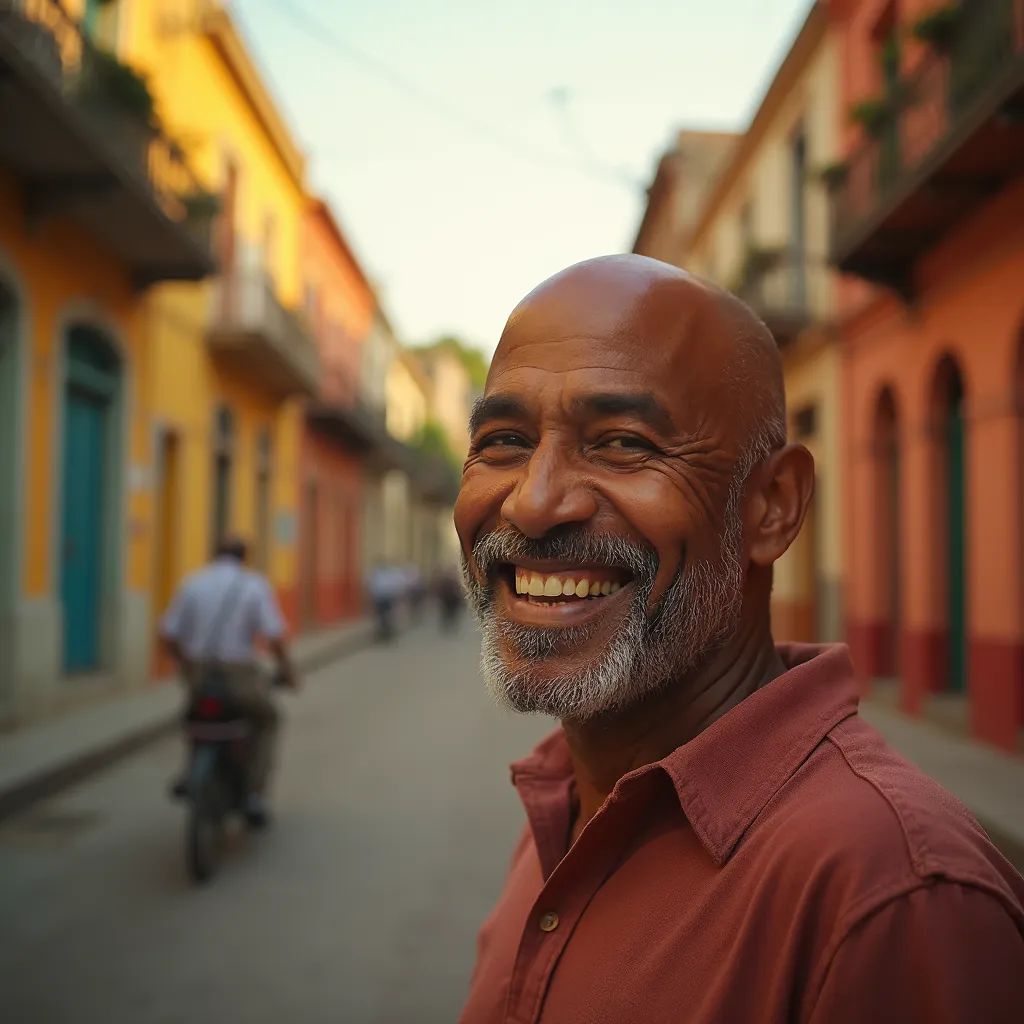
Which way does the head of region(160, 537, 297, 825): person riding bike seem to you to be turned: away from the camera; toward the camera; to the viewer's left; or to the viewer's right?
away from the camera

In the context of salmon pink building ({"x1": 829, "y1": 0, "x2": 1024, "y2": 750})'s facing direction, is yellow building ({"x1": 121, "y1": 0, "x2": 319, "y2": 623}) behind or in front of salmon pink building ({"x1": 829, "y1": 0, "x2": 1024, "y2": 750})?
in front

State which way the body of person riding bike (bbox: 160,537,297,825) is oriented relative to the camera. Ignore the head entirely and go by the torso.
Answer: away from the camera

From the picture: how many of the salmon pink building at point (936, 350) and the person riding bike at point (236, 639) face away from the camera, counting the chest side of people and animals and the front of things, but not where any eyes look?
1

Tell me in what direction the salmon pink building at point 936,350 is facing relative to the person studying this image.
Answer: facing to the left of the viewer

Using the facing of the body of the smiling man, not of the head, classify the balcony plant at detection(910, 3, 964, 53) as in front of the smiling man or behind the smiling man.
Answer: behind

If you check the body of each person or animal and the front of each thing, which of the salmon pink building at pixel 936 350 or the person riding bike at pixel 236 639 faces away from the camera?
the person riding bike

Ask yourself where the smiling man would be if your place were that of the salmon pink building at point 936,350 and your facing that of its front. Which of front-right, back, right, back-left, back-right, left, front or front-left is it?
left
